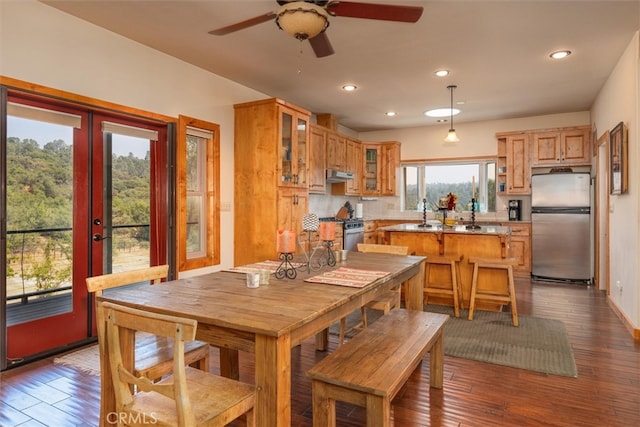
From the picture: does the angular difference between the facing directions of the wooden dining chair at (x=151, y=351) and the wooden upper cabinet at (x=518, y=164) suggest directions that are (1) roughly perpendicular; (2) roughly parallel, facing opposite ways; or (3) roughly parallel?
roughly perpendicular

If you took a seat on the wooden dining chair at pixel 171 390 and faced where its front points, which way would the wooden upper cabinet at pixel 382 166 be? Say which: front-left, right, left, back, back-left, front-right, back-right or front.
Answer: front

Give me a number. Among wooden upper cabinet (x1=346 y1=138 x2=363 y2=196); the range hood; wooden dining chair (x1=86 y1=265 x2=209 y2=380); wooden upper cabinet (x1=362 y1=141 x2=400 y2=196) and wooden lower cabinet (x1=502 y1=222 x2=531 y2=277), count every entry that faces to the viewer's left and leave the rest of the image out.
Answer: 0

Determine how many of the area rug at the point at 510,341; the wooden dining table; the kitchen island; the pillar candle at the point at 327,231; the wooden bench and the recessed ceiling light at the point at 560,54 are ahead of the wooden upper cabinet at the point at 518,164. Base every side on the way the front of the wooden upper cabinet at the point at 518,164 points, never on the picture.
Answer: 6

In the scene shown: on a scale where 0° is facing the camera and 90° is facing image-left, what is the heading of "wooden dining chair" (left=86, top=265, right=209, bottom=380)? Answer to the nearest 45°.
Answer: approximately 315°

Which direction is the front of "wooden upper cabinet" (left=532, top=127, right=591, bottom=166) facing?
toward the camera

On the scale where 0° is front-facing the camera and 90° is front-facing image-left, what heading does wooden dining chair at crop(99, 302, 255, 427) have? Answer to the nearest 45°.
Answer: approximately 225°

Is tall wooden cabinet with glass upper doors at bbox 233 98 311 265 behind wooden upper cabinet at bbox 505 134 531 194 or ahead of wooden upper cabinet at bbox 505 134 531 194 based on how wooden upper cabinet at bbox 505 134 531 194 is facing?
ahead

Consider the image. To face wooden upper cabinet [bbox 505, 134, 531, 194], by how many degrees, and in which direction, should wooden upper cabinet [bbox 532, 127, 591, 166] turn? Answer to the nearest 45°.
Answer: approximately 90° to its right

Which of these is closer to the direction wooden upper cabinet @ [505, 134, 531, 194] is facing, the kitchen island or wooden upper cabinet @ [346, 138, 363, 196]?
the kitchen island

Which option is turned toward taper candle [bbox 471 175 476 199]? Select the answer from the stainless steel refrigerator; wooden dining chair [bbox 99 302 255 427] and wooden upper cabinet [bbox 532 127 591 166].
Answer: the wooden dining chair

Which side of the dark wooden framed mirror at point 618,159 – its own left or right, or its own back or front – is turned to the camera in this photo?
left

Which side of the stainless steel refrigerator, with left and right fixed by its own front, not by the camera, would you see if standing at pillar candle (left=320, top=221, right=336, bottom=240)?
front

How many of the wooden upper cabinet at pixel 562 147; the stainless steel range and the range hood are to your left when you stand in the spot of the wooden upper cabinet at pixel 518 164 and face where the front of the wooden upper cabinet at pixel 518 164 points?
1

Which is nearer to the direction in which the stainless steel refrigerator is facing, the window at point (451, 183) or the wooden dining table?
the wooden dining table

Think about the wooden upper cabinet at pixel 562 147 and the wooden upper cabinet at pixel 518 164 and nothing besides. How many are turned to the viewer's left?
0

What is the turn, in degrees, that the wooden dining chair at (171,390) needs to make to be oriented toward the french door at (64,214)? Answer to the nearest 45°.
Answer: approximately 45° to its left

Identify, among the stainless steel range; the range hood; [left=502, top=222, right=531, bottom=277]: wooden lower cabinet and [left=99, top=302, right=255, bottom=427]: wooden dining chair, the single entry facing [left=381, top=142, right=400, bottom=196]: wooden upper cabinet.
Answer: the wooden dining chair

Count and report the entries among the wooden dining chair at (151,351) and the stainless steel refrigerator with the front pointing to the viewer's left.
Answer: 0

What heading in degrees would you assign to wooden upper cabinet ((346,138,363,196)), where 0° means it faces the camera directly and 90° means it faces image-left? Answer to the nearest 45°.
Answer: approximately 315°

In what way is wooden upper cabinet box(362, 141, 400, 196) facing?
toward the camera

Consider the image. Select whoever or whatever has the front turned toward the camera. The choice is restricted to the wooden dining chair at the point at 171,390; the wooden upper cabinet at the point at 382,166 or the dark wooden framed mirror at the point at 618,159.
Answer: the wooden upper cabinet
